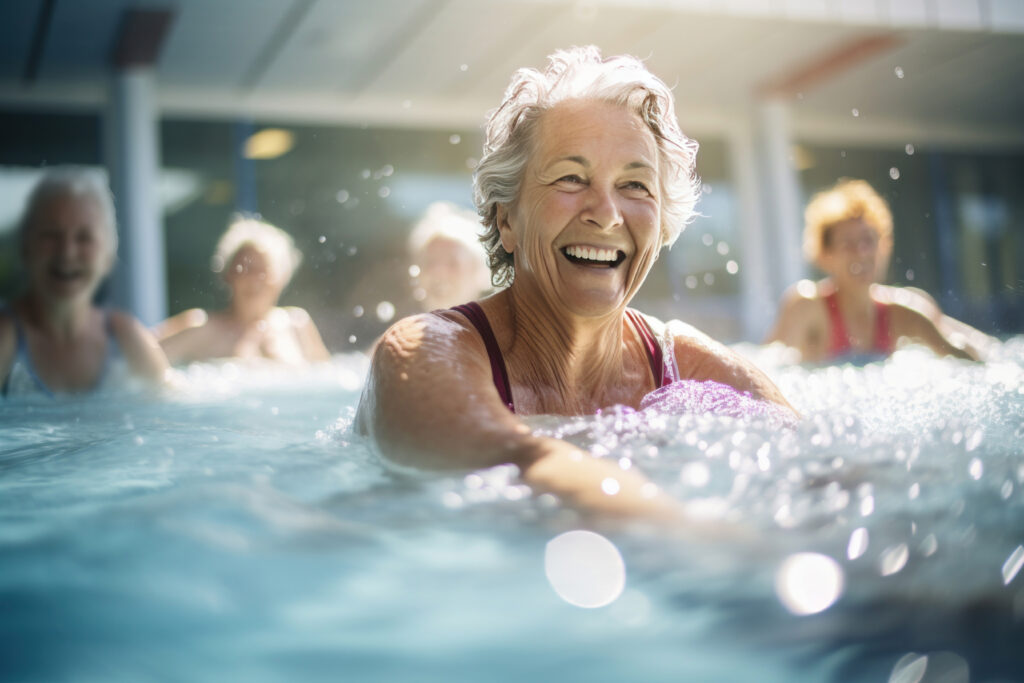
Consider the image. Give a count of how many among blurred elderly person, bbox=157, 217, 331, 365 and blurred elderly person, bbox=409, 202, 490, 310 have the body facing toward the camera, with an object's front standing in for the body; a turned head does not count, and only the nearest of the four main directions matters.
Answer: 2

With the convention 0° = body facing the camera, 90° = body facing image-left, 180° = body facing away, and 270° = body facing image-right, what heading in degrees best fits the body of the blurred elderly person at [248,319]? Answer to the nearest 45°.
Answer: approximately 0°

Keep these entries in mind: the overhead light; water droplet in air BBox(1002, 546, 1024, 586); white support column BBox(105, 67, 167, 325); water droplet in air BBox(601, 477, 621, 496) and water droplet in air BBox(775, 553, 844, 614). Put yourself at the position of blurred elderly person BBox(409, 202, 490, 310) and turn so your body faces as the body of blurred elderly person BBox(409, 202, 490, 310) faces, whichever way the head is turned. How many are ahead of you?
3

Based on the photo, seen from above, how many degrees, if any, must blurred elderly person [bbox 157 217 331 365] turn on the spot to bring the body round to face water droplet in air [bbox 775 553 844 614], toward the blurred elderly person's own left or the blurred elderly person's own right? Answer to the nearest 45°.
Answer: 0° — they already face it
